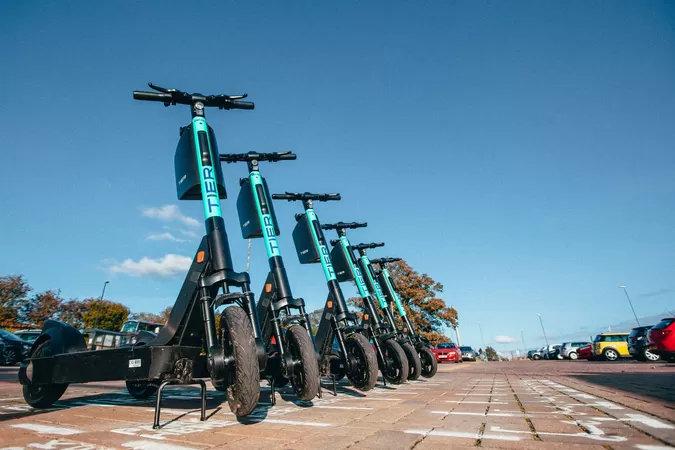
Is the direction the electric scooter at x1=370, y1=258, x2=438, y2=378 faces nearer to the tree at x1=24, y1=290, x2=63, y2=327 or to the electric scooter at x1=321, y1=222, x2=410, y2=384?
the electric scooter

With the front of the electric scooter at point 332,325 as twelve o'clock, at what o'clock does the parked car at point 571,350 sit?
The parked car is roughly at 9 o'clock from the electric scooter.

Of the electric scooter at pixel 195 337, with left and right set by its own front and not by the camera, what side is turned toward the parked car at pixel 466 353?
left

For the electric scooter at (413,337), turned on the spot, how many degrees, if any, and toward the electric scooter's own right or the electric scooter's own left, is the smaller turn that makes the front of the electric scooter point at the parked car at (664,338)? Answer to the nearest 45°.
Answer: approximately 45° to the electric scooter's own left

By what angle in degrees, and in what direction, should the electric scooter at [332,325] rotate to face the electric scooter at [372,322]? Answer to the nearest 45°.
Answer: approximately 90° to its left

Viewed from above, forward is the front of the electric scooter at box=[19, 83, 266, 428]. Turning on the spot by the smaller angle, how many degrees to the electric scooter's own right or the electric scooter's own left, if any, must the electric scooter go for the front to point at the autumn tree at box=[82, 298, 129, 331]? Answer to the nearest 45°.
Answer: approximately 135° to the electric scooter's own left

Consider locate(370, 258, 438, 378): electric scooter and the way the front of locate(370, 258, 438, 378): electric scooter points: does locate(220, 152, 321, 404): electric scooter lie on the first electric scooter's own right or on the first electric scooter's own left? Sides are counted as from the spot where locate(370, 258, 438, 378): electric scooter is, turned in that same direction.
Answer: on the first electric scooter's own right

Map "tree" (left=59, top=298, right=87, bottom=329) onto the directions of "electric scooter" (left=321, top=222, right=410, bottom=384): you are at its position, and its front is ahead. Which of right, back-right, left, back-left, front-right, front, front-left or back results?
back

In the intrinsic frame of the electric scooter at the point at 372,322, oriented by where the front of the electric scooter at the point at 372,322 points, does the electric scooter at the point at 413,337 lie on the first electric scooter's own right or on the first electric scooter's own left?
on the first electric scooter's own left

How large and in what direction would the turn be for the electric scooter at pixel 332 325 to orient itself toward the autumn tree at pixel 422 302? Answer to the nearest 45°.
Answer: approximately 135° to its left

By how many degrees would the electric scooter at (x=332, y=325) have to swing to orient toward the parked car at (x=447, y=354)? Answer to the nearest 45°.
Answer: approximately 90° to its left

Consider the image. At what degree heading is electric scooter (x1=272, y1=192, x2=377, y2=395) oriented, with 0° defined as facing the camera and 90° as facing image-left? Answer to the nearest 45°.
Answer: approximately 315°

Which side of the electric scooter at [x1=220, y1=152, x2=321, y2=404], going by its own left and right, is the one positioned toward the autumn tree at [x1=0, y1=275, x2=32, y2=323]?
back

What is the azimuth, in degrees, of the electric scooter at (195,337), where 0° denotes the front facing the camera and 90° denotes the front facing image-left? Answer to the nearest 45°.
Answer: approximately 315°

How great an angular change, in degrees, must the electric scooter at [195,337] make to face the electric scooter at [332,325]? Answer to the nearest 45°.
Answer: approximately 90° to its left

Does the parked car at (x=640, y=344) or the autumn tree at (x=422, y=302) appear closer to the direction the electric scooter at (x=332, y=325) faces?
the parked car
